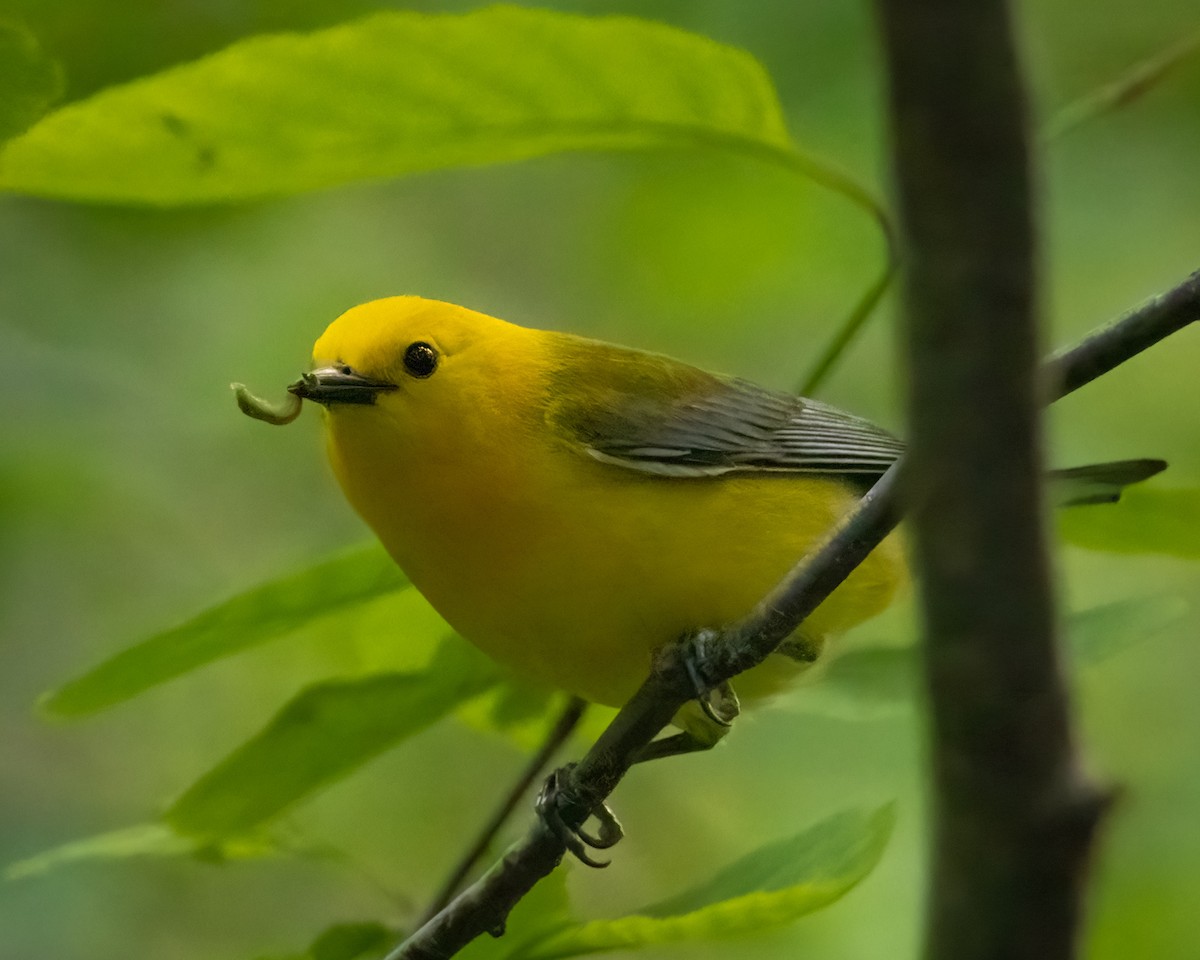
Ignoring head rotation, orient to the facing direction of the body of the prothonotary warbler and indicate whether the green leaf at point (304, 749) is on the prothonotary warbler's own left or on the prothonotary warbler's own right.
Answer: on the prothonotary warbler's own right

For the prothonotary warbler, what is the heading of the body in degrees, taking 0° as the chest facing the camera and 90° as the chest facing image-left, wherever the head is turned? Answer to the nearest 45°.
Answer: approximately 90°
